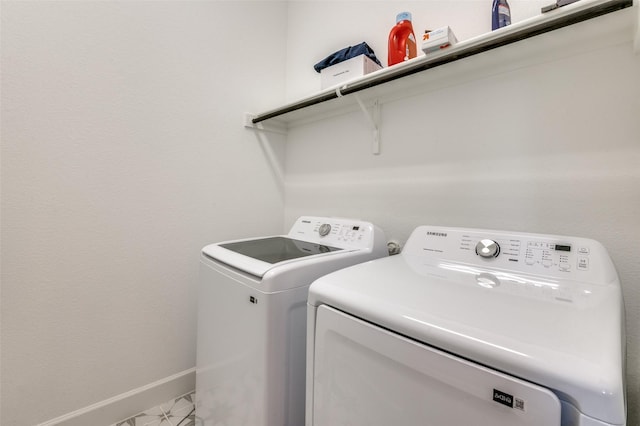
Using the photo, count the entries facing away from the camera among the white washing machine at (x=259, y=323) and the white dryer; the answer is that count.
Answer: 0

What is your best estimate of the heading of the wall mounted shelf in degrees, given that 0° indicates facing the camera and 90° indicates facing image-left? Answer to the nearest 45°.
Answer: approximately 45°

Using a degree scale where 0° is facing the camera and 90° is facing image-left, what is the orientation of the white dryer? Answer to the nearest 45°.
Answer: approximately 45°

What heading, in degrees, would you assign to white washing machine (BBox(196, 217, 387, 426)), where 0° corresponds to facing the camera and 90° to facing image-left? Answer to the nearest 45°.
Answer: approximately 45°
